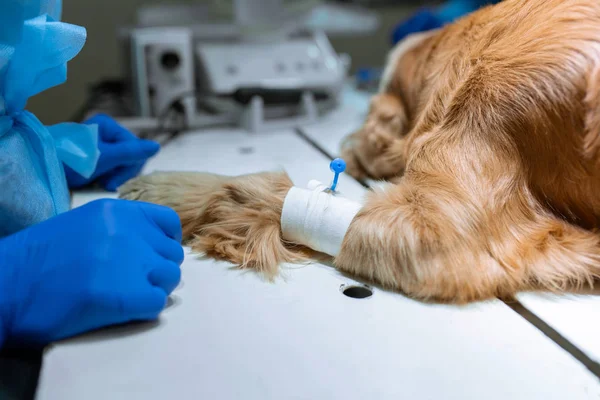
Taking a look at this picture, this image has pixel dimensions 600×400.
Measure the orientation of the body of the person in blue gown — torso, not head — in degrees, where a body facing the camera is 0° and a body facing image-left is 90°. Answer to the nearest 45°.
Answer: approximately 270°

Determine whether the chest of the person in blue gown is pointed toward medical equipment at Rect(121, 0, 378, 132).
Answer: no
